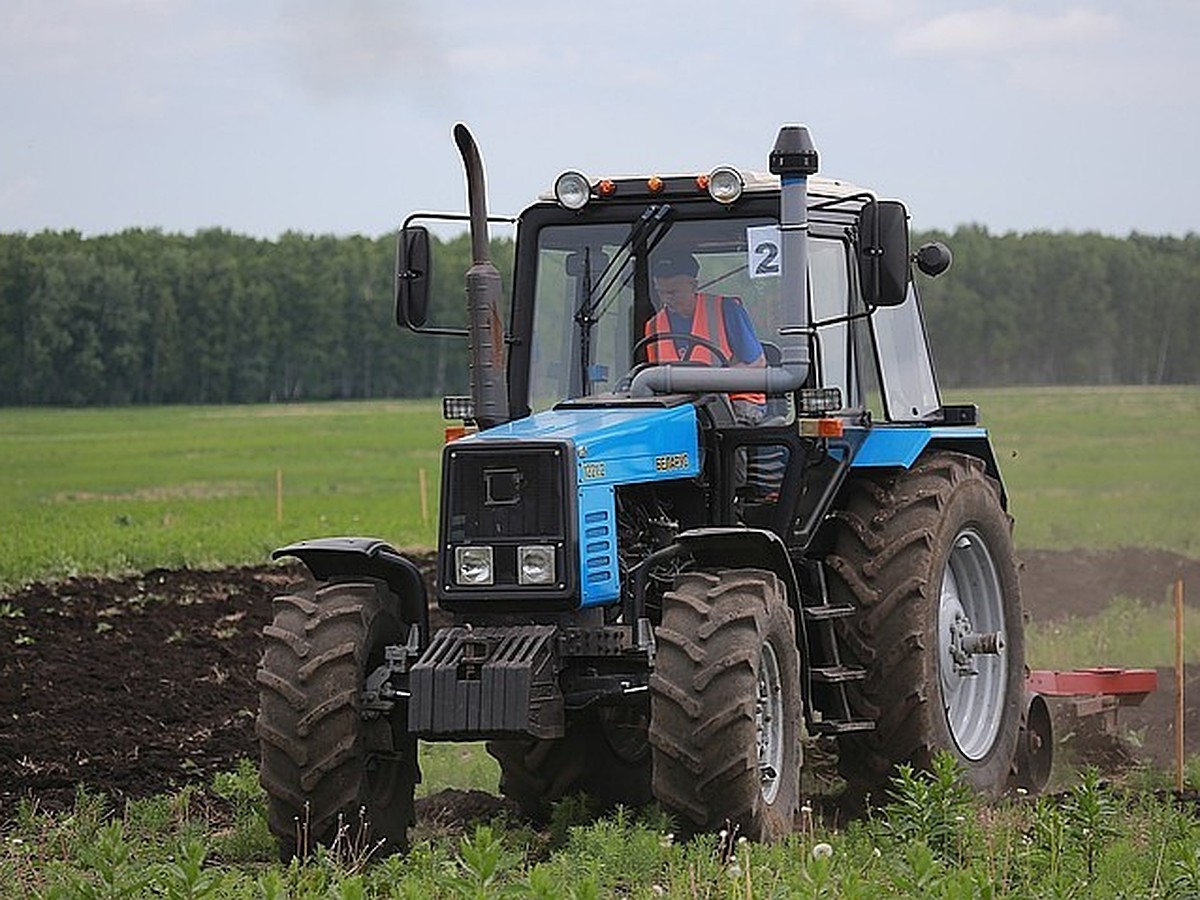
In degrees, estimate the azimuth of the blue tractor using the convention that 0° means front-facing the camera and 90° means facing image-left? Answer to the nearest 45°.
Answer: approximately 45°

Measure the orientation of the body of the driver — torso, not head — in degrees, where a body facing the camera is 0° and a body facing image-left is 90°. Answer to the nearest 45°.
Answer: approximately 45°

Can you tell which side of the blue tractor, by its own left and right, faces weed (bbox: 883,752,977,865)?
left
